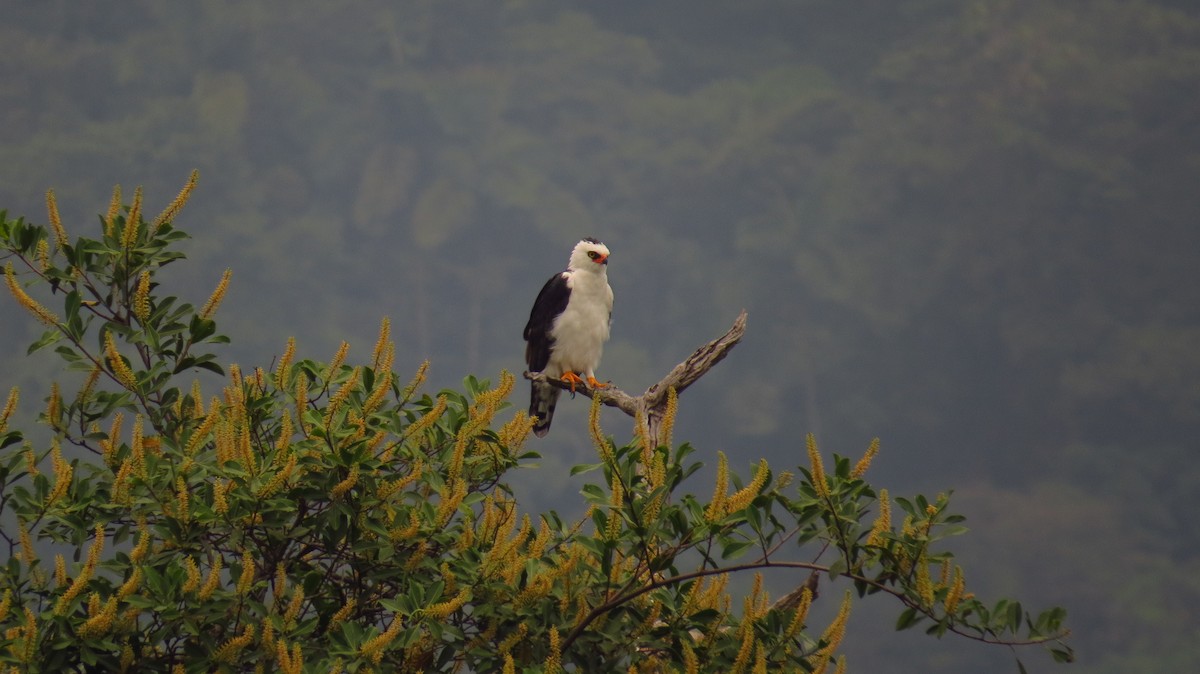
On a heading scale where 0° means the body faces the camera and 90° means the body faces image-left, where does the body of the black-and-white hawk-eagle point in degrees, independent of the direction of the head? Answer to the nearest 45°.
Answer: approximately 315°
